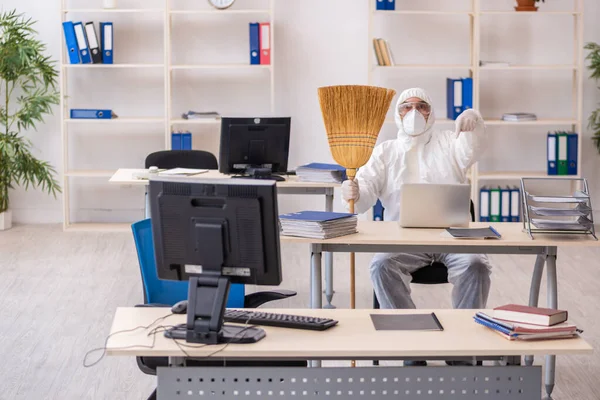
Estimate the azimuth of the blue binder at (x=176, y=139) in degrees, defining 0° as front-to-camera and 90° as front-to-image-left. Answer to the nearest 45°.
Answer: approximately 0°

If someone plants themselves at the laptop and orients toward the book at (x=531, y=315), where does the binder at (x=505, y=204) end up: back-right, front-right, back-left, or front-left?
back-left

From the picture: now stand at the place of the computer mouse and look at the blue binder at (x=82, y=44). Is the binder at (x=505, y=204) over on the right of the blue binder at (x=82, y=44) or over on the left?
right

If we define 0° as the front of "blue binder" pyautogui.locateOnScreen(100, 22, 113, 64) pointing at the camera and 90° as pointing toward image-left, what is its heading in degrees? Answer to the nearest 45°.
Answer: approximately 0°

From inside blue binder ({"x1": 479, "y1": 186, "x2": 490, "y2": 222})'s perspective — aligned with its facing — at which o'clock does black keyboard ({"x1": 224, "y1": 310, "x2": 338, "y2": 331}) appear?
The black keyboard is roughly at 12 o'clock from the blue binder.

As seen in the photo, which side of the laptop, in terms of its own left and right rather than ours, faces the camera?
back

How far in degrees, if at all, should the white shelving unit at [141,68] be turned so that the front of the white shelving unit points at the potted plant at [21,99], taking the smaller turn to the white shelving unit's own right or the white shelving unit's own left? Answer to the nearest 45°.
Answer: approximately 90° to the white shelving unit's own right

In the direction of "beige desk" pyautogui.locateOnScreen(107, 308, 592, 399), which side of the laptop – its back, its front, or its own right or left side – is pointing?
back

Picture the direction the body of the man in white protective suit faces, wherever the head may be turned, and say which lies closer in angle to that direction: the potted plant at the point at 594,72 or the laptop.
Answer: the laptop

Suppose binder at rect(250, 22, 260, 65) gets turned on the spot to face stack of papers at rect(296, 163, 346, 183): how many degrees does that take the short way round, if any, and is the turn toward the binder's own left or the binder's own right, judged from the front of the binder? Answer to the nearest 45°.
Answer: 0° — it already faces it
